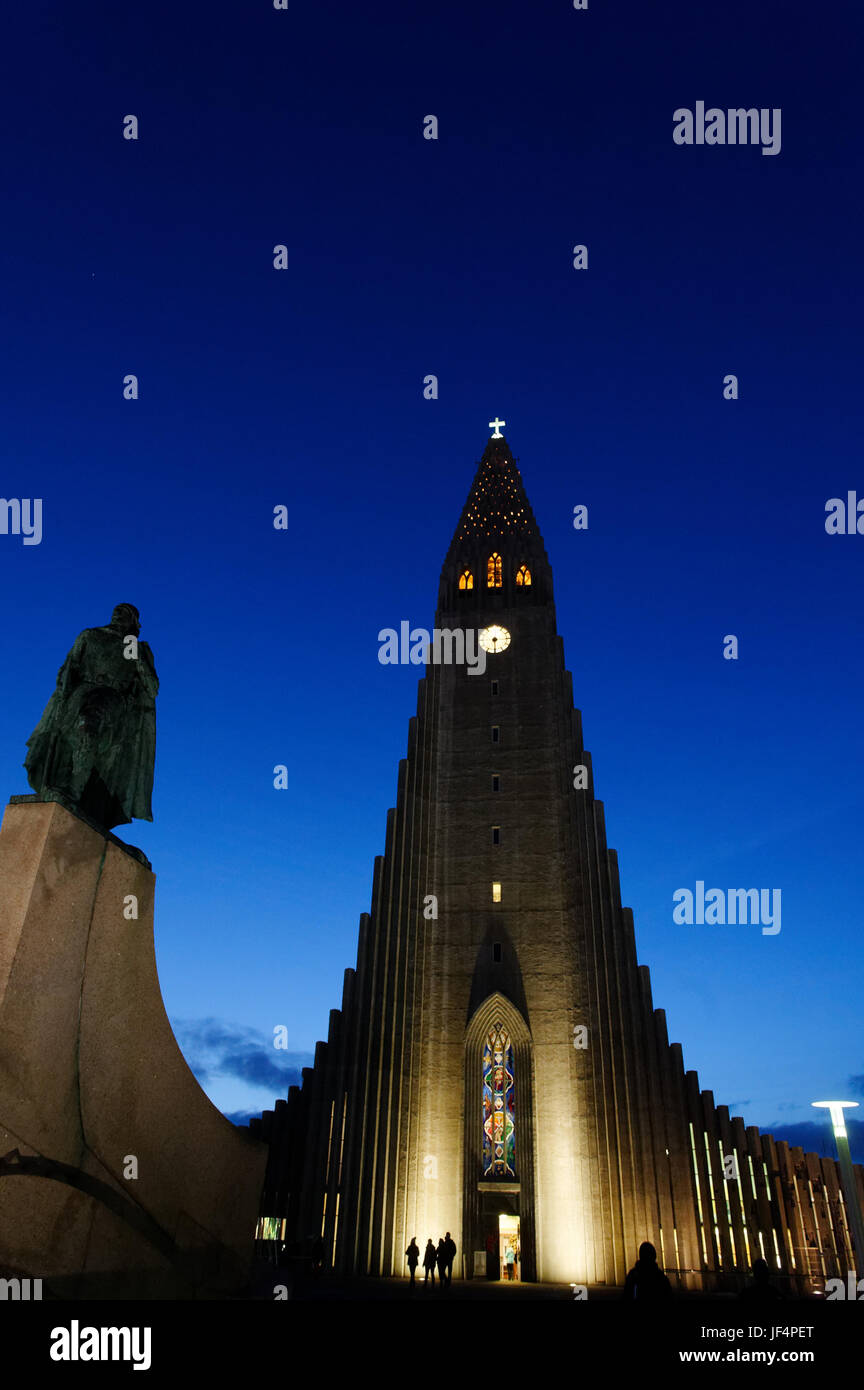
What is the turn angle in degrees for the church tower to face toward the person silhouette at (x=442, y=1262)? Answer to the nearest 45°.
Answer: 0° — it already faces it

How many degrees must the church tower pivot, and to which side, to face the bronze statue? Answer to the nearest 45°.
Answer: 0° — it already faces it

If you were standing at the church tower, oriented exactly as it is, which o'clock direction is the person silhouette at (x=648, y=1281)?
The person silhouette is roughly at 12 o'clock from the church tower.

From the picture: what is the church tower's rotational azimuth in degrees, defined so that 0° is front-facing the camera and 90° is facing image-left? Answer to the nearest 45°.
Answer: approximately 0°

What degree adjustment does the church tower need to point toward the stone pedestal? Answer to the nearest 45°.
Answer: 0° — it already faces it
